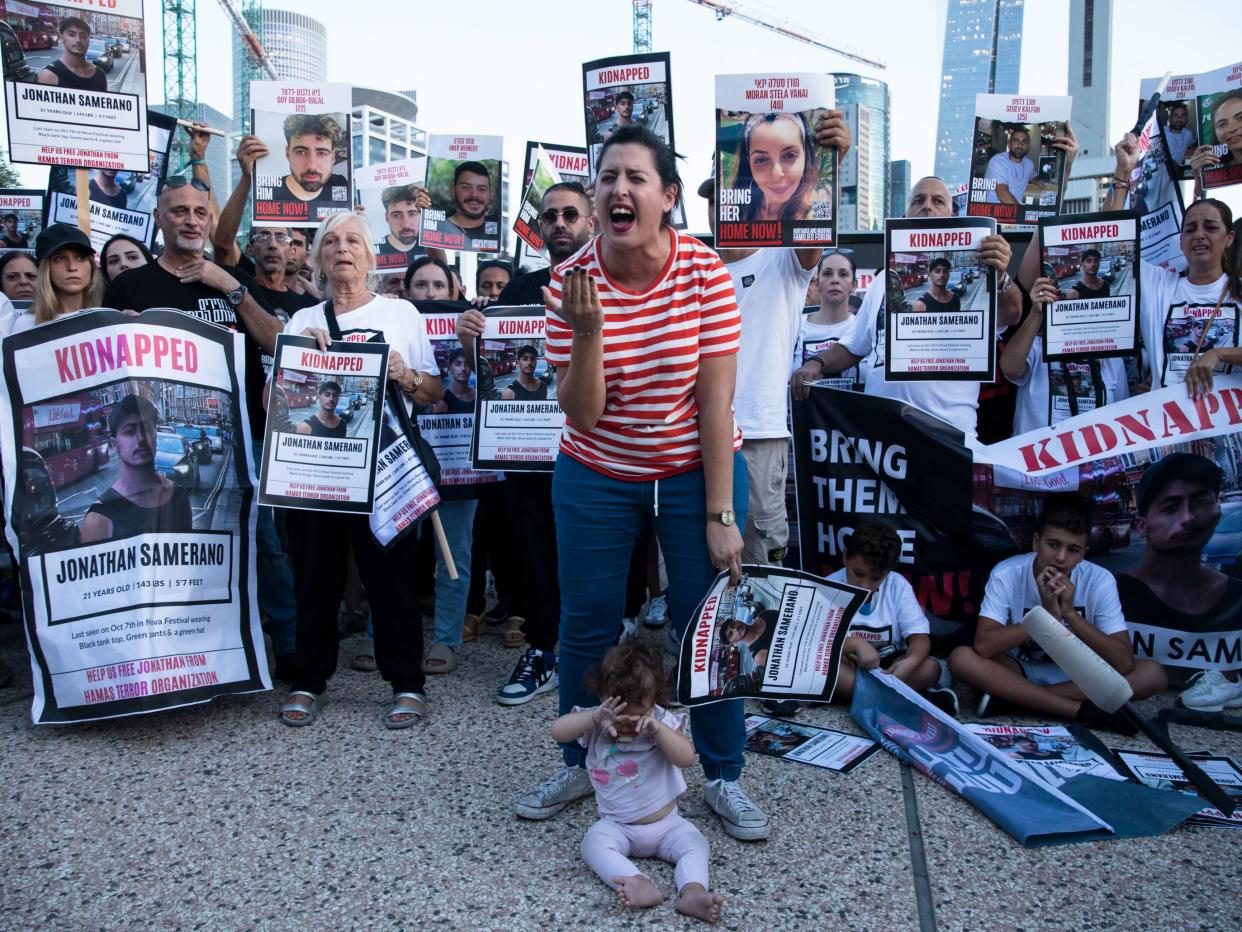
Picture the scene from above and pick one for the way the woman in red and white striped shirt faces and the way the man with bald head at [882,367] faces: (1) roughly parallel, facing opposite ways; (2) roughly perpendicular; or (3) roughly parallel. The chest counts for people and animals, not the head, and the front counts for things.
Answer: roughly parallel

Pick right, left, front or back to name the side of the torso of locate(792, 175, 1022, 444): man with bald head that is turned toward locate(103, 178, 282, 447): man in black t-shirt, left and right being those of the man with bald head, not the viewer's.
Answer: right

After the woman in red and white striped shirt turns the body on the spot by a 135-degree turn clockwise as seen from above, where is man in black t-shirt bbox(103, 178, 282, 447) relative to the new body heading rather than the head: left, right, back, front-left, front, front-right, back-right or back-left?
front

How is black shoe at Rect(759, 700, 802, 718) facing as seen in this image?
toward the camera

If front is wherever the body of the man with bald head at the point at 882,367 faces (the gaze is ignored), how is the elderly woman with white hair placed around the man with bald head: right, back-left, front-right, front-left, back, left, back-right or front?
front-right

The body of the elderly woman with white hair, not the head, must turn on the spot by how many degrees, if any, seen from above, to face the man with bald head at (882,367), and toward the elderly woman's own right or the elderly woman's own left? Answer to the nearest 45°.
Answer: approximately 90° to the elderly woman's own left

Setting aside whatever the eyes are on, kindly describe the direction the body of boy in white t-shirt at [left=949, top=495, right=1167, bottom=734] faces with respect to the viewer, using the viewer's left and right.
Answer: facing the viewer

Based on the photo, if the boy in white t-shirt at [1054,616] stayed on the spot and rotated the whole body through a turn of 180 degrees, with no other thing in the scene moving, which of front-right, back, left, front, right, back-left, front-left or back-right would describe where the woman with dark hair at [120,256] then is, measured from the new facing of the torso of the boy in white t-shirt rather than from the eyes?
left

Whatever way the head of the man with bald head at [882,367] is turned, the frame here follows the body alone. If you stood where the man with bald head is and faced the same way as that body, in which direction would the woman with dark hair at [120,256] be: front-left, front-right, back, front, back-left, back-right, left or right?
right

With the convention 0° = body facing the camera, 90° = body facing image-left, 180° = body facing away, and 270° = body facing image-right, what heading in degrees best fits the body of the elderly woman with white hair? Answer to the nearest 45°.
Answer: approximately 0°
